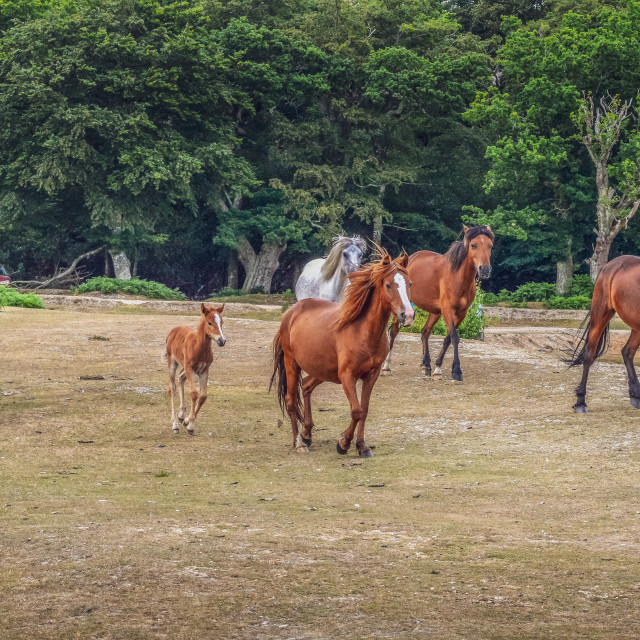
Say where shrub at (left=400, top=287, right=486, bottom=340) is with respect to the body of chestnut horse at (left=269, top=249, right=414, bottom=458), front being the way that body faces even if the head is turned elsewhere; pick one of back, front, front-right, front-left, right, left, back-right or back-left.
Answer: back-left

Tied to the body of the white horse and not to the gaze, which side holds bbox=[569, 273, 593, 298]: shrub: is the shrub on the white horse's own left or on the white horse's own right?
on the white horse's own left

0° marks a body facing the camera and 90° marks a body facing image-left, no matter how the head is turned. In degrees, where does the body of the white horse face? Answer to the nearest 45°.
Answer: approximately 315°

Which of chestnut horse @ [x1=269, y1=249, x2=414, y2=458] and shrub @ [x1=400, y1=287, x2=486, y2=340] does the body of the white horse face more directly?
the chestnut horse

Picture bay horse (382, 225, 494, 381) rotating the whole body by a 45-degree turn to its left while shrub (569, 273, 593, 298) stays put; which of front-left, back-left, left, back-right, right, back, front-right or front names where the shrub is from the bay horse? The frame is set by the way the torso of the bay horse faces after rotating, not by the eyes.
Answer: left

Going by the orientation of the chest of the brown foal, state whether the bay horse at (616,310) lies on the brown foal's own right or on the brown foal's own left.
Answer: on the brown foal's own left

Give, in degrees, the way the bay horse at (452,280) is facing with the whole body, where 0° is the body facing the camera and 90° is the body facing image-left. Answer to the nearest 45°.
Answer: approximately 315°
